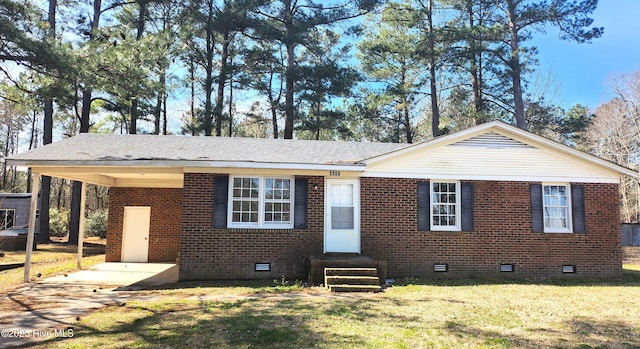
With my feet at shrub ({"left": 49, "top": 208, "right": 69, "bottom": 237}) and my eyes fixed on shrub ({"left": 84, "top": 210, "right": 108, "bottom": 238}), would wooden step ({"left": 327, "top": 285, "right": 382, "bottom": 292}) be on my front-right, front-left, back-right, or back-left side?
front-right

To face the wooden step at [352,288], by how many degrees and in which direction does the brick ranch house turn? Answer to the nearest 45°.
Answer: approximately 45° to its right

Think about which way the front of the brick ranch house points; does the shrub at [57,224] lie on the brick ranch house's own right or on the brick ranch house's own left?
on the brick ranch house's own right

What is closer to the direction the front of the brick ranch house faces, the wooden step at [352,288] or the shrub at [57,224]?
the wooden step

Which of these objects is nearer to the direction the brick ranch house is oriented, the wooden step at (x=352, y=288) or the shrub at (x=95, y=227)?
the wooden step

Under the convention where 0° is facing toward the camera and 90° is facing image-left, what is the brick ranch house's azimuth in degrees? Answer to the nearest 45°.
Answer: approximately 0°

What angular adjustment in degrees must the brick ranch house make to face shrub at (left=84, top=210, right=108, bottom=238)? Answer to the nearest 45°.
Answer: approximately 135° to its right
